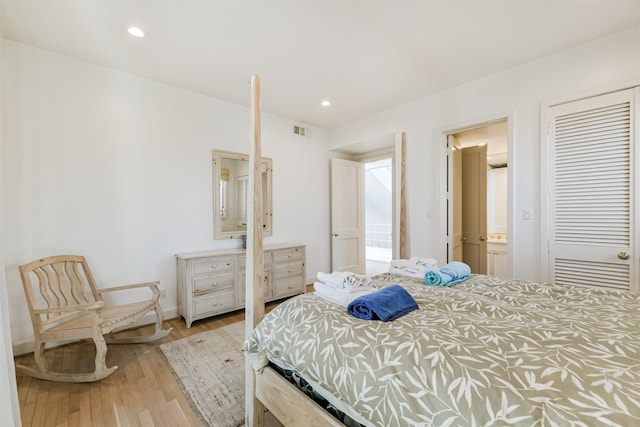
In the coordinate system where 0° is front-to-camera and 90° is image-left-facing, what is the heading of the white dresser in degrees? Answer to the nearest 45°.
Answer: approximately 315°

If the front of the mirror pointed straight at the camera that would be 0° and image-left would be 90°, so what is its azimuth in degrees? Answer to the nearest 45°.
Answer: approximately 315°

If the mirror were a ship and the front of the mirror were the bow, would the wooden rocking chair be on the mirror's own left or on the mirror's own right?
on the mirror's own right

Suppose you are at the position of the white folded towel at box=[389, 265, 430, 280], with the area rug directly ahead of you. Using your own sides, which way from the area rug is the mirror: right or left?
right

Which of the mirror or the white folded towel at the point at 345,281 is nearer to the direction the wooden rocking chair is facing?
the white folded towel

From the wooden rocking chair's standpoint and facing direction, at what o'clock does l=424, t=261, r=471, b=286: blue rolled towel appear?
The blue rolled towel is roughly at 12 o'clock from the wooden rocking chair.
